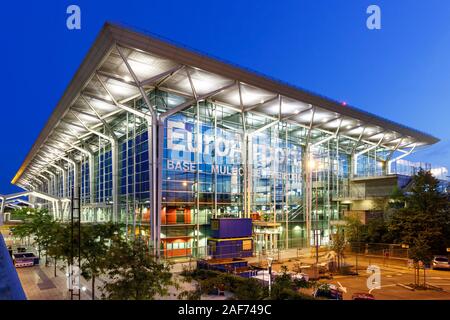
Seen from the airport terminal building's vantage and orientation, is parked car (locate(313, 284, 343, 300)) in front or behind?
in front

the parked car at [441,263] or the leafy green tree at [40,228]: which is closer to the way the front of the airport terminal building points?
the parked car
